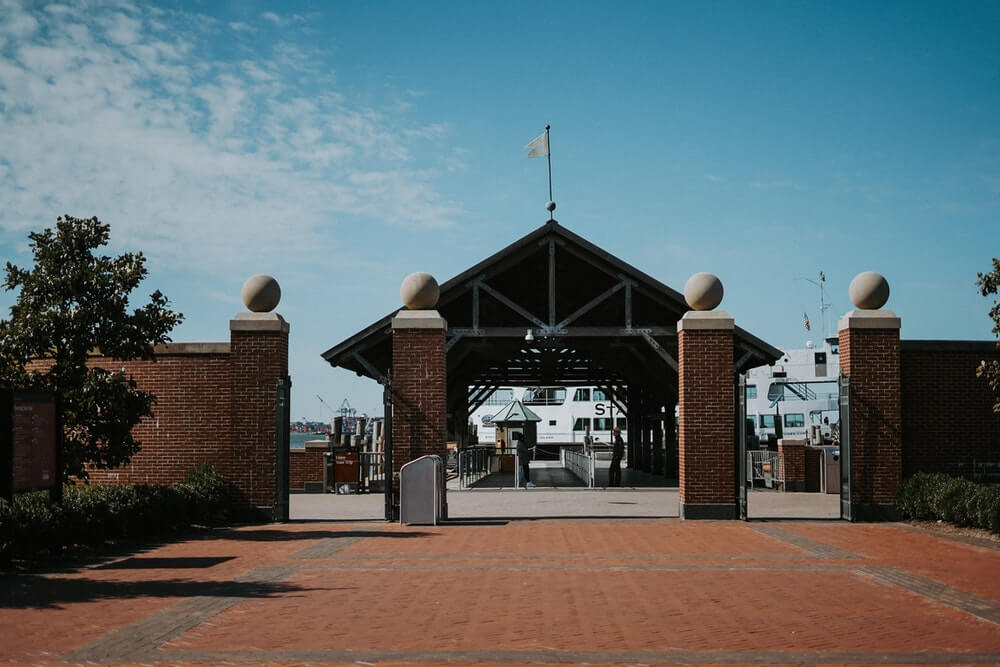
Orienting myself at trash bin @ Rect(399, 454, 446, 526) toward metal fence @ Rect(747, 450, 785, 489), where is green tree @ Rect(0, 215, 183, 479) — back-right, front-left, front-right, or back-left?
back-left
